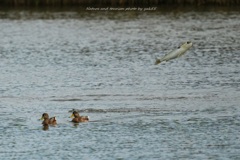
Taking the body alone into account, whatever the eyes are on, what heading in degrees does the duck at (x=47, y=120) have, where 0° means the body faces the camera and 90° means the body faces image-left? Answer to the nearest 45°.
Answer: approximately 90°

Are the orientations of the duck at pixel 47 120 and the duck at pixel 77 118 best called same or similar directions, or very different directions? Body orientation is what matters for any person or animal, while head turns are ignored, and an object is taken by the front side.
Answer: same or similar directions

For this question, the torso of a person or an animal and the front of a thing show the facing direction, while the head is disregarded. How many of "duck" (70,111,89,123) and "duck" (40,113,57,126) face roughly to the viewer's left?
2

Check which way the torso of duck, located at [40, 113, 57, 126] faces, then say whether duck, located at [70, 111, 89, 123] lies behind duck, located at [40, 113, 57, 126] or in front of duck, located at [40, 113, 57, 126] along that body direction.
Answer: behind

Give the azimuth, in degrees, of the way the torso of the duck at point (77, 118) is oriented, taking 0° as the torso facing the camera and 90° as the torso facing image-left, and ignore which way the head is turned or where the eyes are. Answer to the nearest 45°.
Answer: approximately 90°
